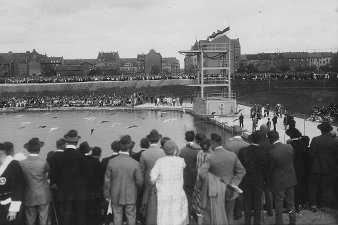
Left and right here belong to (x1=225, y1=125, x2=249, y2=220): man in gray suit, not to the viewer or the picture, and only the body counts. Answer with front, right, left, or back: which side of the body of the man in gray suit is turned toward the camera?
back

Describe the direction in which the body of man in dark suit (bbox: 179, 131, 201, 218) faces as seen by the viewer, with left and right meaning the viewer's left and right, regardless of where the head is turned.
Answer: facing away from the viewer

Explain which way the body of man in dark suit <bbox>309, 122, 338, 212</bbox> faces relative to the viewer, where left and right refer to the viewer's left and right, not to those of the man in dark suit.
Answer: facing away from the viewer

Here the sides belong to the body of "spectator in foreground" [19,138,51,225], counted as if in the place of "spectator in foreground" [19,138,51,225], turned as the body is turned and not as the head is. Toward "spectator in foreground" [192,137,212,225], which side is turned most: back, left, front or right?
right

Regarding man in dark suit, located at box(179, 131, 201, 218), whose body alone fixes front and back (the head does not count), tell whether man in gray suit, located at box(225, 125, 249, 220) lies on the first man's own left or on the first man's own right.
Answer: on the first man's own right

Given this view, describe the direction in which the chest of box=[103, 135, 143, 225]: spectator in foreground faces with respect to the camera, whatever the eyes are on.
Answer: away from the camera

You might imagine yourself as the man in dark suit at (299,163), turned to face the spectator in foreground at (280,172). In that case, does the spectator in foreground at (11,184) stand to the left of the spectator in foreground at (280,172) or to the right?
right

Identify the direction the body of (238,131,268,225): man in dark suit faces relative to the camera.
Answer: away from the camera

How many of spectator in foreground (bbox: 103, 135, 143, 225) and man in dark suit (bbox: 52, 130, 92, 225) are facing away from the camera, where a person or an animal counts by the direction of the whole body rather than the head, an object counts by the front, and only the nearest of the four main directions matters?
2

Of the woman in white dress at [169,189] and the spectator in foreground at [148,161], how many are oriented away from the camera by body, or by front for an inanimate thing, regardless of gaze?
2

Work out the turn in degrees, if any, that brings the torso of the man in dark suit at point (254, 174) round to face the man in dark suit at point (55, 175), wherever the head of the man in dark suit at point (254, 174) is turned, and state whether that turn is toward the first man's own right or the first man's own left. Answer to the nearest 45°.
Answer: approximately 90° to the first man's own left

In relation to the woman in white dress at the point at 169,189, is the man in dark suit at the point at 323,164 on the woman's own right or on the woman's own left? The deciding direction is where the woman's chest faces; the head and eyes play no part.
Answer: on the woman's own right

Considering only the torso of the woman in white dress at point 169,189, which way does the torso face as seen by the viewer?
away from the camera
